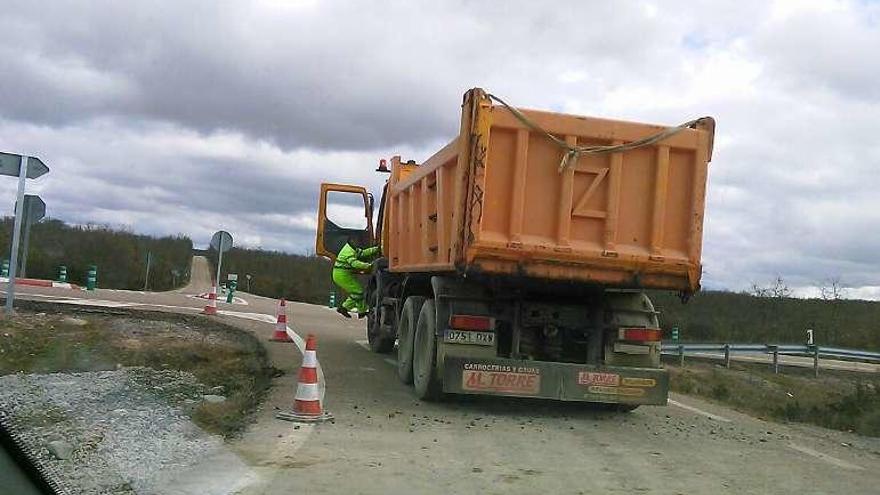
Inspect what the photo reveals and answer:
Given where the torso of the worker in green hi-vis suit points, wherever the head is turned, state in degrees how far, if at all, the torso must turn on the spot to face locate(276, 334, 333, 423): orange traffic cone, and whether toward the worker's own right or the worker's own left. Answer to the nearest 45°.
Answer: approximately 90° to the worker's own right

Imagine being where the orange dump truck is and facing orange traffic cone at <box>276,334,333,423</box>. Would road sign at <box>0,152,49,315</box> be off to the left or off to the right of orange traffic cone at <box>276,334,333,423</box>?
right

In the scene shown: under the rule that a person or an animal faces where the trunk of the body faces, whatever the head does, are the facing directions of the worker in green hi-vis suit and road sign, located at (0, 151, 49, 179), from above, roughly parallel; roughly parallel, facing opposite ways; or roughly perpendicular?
roughly perpendicular

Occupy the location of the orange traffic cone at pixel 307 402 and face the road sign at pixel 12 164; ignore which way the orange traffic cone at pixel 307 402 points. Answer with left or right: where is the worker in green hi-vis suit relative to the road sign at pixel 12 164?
right

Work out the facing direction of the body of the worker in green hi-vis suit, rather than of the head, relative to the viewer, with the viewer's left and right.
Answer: facing to the right of the viewer

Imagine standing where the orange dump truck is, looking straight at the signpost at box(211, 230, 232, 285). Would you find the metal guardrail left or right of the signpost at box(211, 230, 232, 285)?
right

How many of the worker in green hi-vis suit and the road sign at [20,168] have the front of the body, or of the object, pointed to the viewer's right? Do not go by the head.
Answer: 1

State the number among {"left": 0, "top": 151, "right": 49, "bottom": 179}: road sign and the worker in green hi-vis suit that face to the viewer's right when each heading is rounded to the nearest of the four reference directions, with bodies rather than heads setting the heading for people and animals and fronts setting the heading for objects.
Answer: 1

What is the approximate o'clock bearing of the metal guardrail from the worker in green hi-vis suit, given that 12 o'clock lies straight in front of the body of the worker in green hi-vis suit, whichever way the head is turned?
The metal guardrail is roughly at 11 o'clock from the worker in green hi-vis suit.

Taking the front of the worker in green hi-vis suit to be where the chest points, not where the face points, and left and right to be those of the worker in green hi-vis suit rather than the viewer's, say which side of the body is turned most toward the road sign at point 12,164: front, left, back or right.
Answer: back
